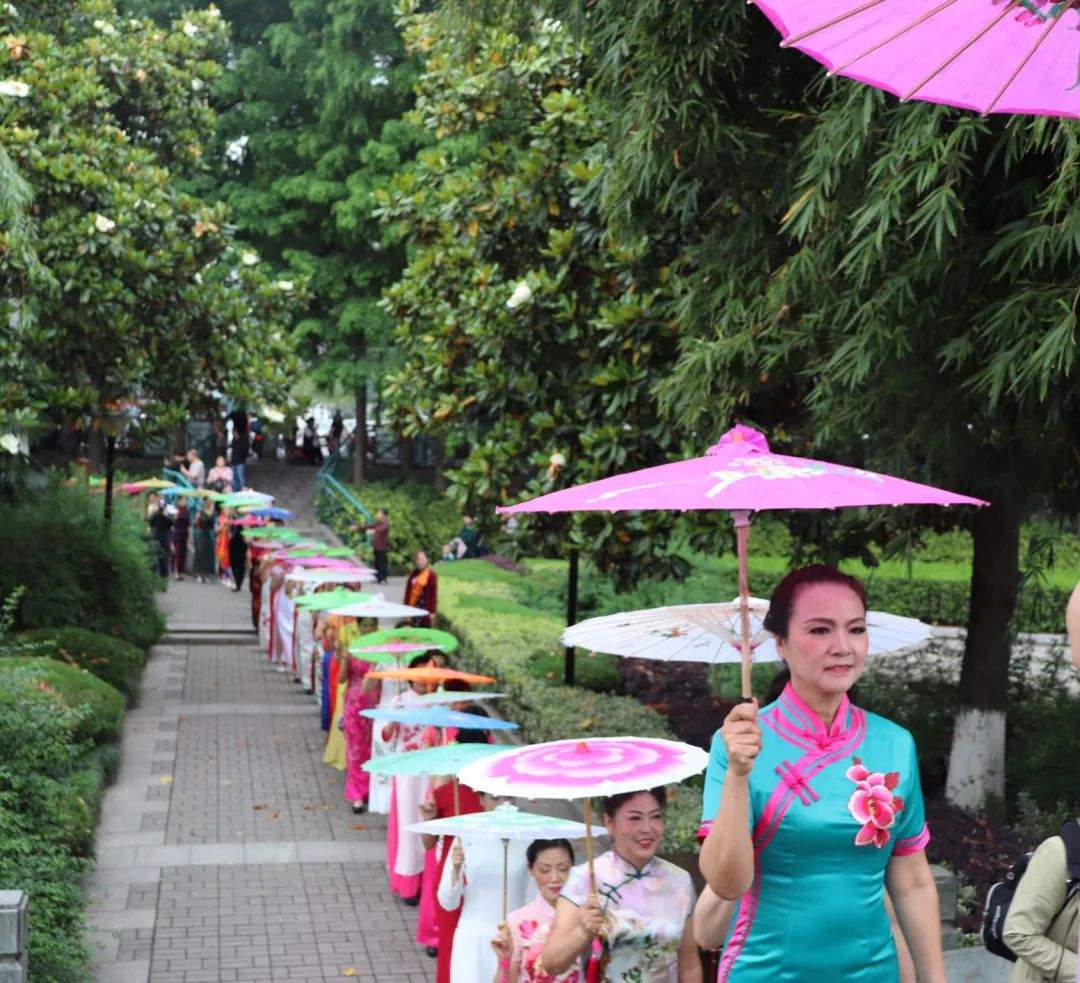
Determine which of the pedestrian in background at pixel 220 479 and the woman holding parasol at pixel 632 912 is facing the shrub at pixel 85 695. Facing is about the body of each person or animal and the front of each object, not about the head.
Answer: the pedestrian in background

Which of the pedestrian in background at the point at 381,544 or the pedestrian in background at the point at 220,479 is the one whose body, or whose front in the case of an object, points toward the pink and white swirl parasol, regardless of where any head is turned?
the pedestrian in background at the point at 220,479

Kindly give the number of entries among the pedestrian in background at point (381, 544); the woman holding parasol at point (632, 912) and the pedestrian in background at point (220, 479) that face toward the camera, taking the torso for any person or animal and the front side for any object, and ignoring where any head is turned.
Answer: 2

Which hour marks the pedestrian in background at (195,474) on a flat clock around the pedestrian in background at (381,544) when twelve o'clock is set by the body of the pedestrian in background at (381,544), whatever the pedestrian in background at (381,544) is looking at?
the pedestrian in background at (195,474) is roughly at 1 o'clock from the pedestrian in background at (381,544).

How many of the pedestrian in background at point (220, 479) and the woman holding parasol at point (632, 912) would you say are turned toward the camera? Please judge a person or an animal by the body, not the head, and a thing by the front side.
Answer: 2

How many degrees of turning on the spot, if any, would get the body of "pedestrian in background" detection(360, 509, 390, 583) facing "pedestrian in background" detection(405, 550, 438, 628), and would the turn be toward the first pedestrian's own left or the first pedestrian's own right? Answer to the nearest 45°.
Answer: approximately 90° to the first pedestrian's own left

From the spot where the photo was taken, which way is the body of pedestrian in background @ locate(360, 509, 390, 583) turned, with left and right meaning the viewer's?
facing to the left of the viewer

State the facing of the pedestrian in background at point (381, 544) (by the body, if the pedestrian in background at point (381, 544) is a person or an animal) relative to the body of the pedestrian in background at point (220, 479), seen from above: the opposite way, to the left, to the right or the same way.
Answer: to the right

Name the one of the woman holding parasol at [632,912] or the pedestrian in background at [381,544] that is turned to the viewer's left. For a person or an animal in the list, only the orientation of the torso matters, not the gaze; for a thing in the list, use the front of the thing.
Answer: the pedestrian in background

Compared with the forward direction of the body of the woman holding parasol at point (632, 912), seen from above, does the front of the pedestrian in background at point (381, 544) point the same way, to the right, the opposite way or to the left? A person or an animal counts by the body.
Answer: to the right

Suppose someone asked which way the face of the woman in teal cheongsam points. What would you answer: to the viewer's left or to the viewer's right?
to the viewer's right

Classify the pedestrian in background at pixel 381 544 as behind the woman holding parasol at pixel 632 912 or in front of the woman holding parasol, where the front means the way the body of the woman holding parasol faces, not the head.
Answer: behind
